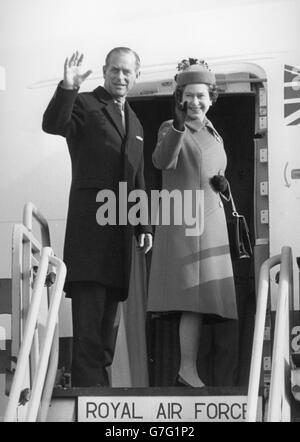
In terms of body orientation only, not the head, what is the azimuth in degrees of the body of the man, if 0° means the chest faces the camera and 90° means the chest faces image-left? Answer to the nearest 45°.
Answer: approximately 315°

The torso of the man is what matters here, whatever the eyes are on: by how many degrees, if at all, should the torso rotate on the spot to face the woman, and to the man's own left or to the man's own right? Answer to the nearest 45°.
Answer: approximately 45° to the man's own left
